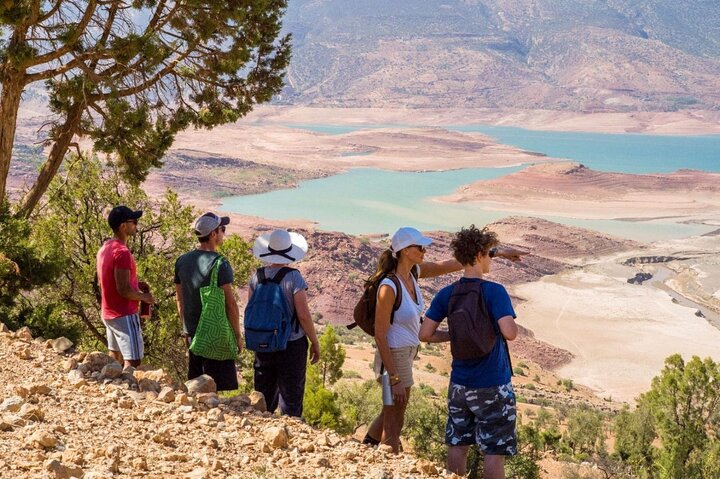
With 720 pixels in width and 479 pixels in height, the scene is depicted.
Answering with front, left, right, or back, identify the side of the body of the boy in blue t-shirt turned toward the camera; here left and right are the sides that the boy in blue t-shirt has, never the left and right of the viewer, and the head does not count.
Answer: back

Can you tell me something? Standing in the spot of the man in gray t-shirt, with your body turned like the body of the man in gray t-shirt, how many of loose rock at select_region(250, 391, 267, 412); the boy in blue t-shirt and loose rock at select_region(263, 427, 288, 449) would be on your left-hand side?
0

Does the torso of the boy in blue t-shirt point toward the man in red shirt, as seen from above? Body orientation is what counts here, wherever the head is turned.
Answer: no

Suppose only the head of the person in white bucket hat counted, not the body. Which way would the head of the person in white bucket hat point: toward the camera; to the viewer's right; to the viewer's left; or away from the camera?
away from the camera

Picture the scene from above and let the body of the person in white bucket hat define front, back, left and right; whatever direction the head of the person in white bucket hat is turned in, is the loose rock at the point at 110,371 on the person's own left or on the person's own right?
on the person's own left

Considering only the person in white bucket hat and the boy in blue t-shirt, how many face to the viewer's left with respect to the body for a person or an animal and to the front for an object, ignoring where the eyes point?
0

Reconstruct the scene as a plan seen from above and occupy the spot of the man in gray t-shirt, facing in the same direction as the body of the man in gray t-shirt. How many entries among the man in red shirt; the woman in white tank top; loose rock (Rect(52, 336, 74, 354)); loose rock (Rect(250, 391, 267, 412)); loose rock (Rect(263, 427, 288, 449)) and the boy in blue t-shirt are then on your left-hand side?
2

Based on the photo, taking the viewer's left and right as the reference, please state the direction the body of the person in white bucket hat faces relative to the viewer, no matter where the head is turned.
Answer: facing away from the viewer and to the right of the viewer

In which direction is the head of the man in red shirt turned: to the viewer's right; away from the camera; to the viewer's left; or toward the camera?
to the viewer's right

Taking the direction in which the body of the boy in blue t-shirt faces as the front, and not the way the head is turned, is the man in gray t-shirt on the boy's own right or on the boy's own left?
on the boy's own left

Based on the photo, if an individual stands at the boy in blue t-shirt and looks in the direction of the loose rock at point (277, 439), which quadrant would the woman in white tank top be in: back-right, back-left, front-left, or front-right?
front-right

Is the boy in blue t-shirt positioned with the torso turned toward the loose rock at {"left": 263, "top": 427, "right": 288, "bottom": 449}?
no

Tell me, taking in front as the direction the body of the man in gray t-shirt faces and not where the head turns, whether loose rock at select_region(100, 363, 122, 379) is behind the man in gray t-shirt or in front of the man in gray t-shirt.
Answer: behind

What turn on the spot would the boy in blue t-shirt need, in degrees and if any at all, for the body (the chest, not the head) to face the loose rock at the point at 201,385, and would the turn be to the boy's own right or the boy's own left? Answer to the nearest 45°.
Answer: approximately 90° to the boy's own left

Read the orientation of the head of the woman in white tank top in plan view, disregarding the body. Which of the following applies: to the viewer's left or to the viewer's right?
to the viewer's right

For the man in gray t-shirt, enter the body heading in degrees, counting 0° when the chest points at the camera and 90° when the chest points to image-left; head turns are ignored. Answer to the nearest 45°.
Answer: approximately 225°

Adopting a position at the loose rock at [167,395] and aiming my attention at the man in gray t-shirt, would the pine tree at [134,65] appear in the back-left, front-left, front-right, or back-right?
front-left

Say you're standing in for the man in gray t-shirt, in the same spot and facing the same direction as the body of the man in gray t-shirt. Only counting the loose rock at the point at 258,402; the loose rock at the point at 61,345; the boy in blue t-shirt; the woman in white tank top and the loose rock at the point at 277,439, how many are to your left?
1

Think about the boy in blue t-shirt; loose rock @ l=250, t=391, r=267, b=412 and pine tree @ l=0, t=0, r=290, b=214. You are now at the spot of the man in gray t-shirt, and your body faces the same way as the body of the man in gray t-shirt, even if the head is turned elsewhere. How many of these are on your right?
2

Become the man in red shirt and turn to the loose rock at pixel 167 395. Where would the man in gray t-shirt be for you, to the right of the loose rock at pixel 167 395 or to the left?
left

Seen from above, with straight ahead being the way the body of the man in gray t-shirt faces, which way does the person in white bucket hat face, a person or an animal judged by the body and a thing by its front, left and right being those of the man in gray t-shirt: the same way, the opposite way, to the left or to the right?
the same way
